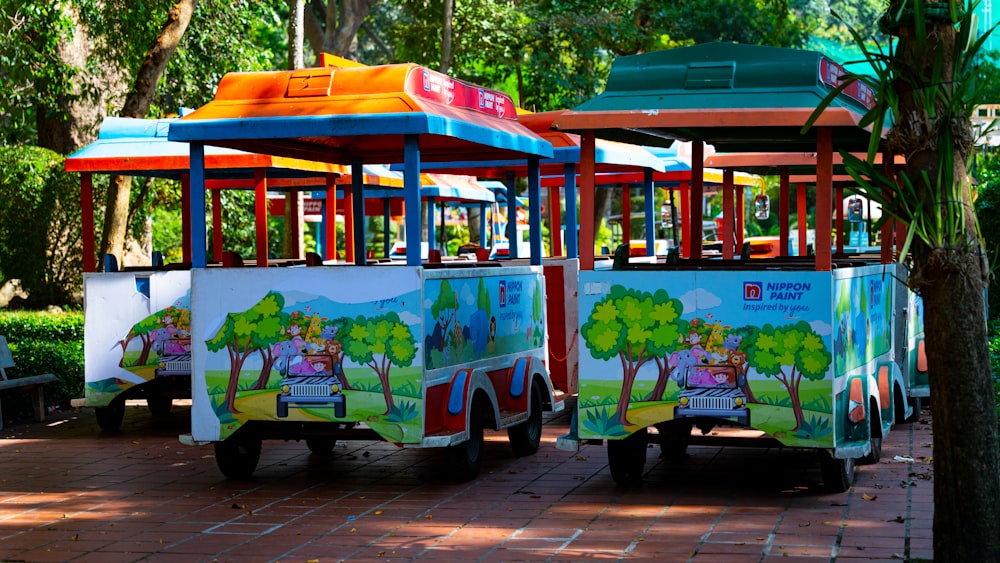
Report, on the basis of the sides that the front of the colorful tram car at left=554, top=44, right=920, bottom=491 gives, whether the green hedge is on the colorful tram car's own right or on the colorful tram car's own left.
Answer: on the colorful tram car's own left

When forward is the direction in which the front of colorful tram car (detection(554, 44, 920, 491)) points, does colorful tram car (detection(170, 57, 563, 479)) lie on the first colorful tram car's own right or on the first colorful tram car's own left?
on the first colorful tram car's own left

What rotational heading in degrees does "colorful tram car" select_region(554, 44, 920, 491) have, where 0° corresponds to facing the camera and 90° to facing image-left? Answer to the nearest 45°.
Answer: approximately 180°

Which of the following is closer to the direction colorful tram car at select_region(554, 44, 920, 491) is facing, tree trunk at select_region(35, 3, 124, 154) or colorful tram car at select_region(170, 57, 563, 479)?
the tree trunk

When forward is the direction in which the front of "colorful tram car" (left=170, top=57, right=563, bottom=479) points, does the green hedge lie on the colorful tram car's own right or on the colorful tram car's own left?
on the colorful tram car's own left

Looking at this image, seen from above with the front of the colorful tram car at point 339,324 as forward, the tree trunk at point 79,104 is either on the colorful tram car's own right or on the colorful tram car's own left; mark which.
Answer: on the colorful tram car's own left

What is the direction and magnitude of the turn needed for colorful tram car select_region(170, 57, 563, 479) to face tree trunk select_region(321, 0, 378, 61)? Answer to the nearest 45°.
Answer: approximately 45° to its left

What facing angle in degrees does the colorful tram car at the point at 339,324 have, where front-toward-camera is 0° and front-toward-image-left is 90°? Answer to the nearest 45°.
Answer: approximately 225°

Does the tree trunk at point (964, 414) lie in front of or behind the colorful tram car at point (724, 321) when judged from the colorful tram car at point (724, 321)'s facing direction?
behind

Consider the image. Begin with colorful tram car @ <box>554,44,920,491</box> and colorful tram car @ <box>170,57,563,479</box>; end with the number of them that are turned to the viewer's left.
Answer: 0
